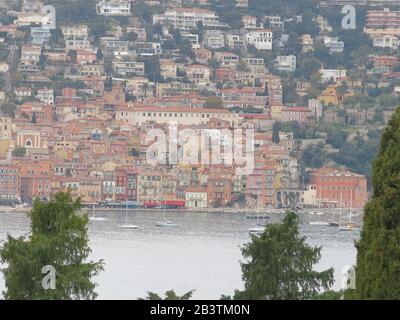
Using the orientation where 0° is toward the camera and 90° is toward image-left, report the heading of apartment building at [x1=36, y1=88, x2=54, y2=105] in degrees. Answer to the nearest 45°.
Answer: approximately 0°

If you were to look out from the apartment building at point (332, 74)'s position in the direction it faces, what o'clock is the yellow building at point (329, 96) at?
The yellow building is roughly at 12 o'clock from the apartment building.

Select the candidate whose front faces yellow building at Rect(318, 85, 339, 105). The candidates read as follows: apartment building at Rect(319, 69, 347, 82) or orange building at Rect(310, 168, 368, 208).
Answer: the apartment building

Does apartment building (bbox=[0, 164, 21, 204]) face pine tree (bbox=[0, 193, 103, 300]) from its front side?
yes

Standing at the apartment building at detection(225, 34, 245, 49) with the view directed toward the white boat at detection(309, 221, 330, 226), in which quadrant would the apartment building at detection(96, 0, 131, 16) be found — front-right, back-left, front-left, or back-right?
back-right

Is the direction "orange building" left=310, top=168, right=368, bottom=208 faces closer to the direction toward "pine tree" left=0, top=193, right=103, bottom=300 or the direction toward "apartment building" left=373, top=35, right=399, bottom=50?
the pine tree

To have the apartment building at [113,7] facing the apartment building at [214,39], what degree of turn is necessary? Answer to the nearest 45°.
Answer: approximately 45° to its left
